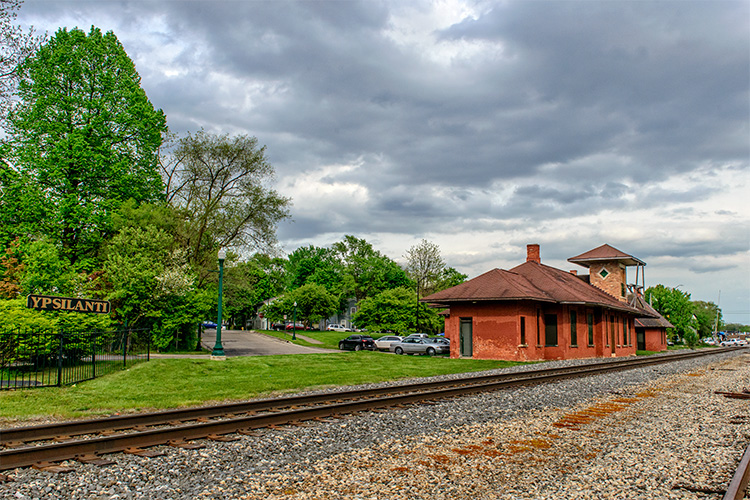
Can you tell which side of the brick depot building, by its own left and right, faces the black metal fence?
right

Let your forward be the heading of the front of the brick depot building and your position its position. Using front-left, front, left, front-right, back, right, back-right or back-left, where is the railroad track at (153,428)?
front-right

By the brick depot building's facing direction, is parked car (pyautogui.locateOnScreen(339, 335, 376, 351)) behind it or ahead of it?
behind

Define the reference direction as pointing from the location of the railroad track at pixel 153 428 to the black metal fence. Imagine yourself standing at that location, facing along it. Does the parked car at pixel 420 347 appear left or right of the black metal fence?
right

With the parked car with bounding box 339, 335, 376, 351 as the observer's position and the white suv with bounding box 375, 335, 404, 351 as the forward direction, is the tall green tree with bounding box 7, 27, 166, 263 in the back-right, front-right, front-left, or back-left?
back-right
